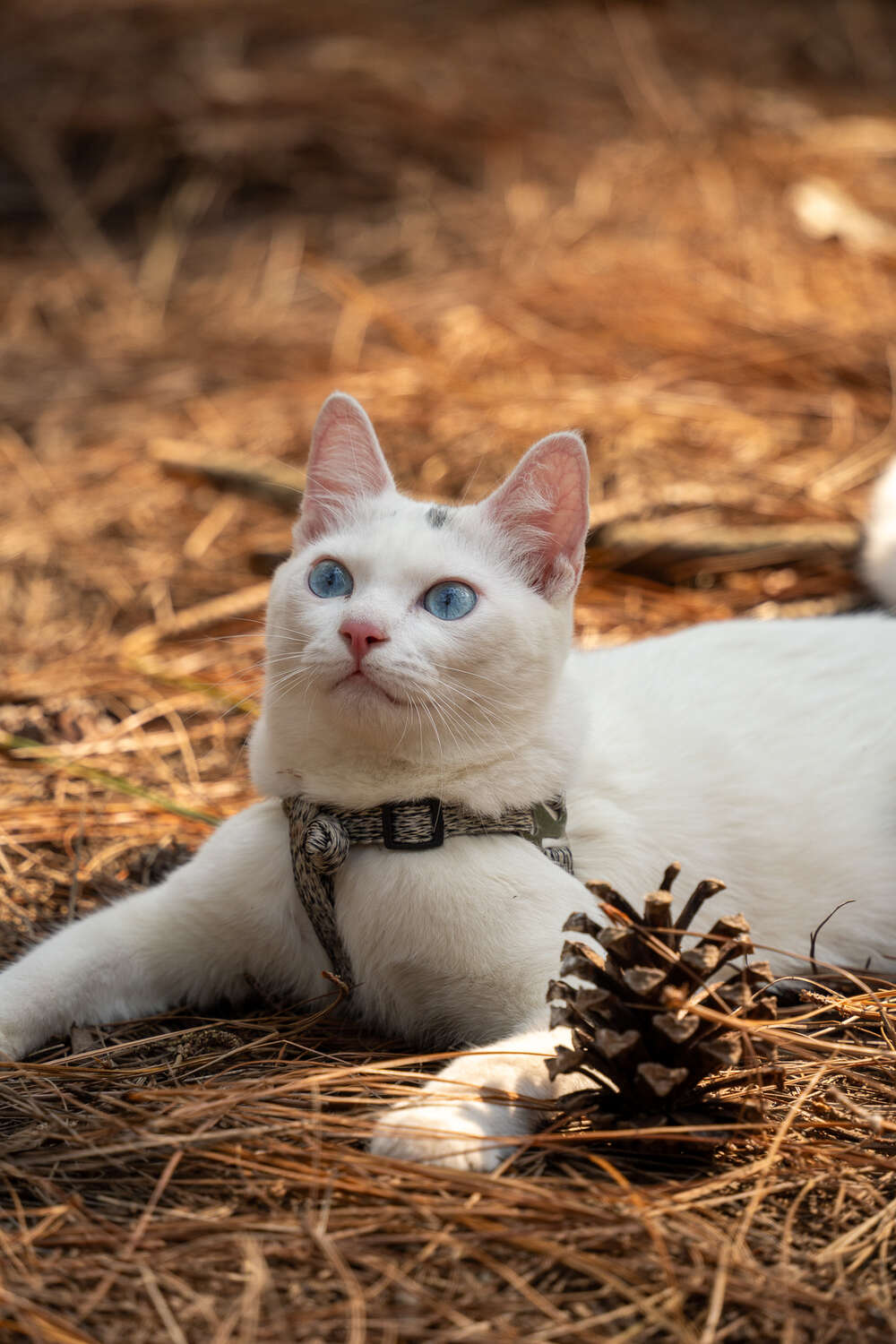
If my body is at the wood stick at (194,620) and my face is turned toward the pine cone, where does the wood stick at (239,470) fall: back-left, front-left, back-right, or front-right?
back-left

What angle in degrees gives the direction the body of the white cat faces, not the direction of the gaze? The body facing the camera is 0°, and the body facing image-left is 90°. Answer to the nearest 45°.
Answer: approximately 45°

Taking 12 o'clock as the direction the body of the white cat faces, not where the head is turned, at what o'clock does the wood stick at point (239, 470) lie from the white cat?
The wood stick is roughly at 4 o'clock from the white cat.
